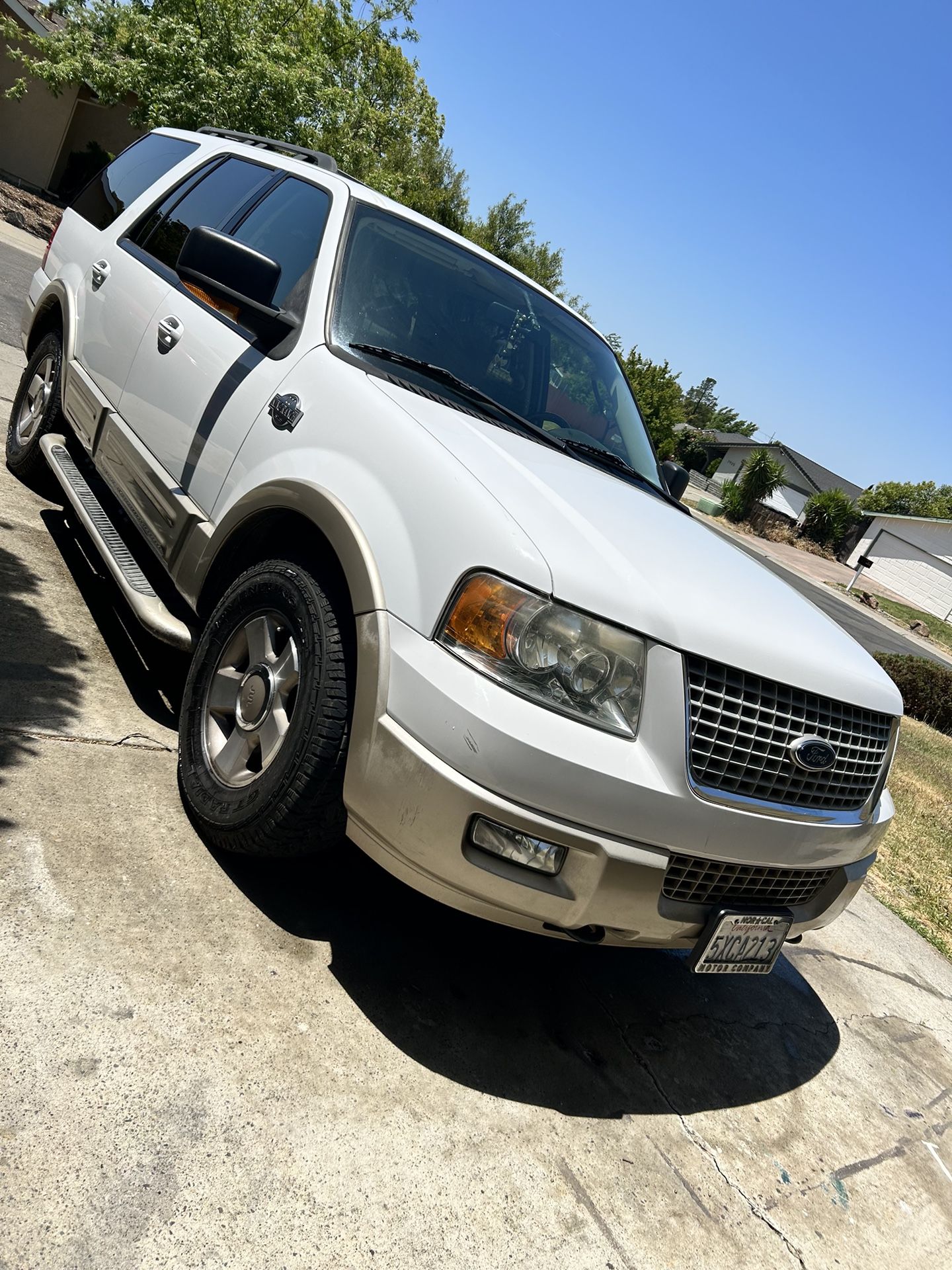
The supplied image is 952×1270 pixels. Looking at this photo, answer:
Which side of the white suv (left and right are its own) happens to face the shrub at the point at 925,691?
left

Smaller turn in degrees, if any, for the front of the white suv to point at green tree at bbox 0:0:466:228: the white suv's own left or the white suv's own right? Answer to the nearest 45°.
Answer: approximately 180°

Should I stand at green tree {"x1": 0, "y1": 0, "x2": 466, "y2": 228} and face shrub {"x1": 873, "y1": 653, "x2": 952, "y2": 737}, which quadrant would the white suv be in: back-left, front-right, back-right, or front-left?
front-right

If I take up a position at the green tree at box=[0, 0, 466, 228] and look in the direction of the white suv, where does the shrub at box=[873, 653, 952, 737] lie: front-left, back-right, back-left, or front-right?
front-left

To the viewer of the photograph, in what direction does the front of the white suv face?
facing the viewer and to the right of the viewer
